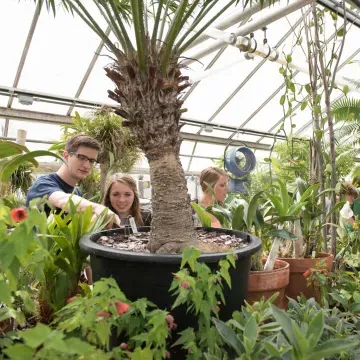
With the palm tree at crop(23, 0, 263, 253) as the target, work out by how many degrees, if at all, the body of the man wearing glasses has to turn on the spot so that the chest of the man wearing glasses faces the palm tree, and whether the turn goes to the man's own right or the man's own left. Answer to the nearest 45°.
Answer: approximately 45° to the man's own right

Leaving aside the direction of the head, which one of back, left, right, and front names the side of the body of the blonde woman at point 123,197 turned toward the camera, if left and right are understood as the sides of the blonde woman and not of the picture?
front

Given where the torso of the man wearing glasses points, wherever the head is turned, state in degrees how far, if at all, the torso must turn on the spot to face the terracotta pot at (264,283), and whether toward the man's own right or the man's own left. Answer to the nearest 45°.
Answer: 0° — they already face it

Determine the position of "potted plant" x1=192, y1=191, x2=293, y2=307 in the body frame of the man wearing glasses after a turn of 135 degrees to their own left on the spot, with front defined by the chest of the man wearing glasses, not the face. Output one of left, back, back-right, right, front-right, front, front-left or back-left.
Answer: back-right

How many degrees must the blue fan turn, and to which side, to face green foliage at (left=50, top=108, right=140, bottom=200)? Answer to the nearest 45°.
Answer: approximately 90° to its right

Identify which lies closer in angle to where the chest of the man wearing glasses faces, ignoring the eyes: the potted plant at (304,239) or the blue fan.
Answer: the potted plant

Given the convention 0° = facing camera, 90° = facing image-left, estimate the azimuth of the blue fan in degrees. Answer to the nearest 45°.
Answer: approximately 315°

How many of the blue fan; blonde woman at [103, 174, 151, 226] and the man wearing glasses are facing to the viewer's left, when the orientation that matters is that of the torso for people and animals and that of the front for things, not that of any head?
0

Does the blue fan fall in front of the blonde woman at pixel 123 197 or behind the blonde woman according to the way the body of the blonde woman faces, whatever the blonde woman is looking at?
behind

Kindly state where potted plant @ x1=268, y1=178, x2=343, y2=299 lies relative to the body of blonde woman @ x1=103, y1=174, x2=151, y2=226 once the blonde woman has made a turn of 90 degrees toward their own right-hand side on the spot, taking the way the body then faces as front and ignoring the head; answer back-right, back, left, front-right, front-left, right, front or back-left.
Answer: back-left

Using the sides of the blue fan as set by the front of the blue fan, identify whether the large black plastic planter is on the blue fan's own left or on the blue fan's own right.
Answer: on the blue fan's own right

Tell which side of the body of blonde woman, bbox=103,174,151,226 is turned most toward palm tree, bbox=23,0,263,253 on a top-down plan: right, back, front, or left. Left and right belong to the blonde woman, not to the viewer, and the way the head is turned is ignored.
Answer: front

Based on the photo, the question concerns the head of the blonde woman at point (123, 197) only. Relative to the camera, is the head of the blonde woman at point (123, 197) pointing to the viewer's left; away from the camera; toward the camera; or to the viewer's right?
toward the camera

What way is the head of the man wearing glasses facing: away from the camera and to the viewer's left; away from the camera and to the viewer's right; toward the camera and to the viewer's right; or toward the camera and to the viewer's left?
toward the camera and to the viewer's right
